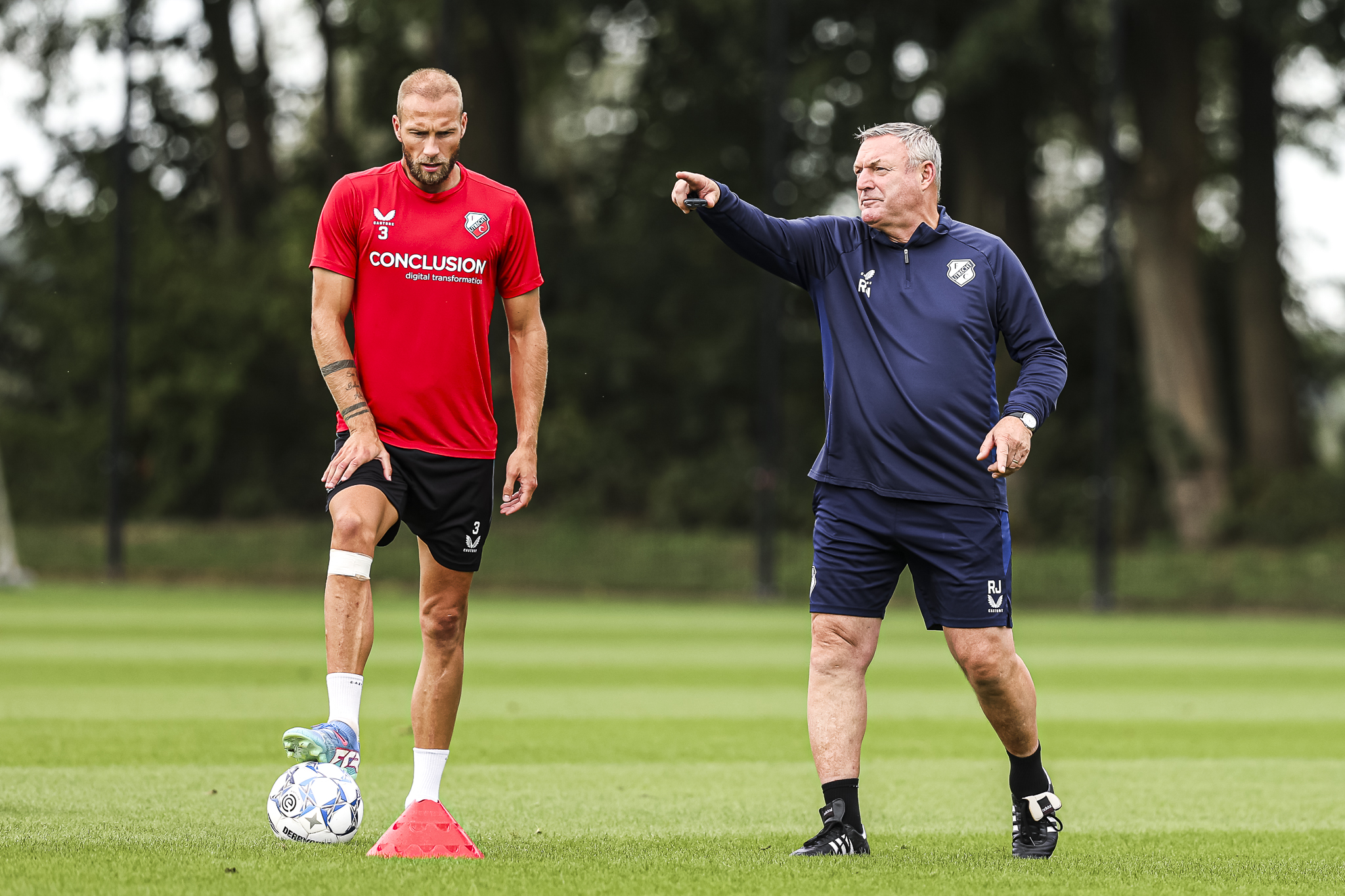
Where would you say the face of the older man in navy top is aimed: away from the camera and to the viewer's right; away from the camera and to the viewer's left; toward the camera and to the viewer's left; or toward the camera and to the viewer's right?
toward the camera and to the viewer's left

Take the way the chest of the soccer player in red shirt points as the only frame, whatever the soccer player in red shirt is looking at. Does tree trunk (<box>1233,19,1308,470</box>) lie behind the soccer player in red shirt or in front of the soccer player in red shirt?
behind

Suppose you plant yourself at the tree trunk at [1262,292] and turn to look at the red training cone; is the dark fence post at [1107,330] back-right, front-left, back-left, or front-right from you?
front-right

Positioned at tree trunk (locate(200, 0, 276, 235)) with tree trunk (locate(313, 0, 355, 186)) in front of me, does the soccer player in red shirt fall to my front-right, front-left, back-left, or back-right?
front-right

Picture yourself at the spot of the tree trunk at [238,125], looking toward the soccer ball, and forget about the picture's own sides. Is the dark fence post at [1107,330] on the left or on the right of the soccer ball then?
left

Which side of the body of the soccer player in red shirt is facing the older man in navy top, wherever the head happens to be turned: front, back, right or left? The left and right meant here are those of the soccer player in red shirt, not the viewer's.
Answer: left

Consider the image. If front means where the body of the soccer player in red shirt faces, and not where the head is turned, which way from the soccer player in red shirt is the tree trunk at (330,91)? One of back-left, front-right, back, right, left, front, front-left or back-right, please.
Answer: back

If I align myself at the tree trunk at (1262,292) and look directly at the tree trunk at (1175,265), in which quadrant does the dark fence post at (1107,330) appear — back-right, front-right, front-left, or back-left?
front-left

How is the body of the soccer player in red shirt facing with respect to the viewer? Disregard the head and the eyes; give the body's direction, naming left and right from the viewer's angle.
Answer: facing the viewer

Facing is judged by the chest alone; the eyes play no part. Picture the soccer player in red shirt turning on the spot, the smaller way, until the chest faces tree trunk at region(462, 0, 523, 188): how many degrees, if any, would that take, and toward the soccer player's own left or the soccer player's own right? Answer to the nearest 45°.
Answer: approximately 180°

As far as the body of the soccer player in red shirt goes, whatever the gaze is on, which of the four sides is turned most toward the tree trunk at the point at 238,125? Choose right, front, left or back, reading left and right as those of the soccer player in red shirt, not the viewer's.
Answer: back

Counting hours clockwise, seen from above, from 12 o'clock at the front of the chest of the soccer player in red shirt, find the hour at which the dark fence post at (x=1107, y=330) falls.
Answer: The dark fence post is roughly at 7 o'clock from the soccer player in red shirt.
